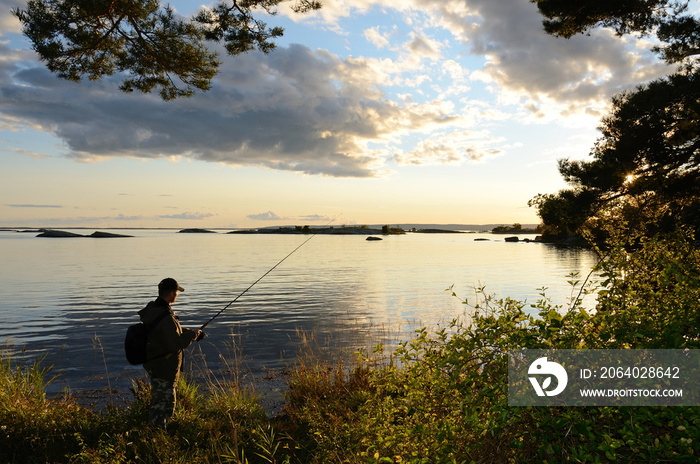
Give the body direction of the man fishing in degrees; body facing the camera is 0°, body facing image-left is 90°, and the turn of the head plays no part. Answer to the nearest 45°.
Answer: approximately 270°

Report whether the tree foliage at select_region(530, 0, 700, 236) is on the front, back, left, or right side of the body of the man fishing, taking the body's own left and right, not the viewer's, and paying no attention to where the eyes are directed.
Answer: front

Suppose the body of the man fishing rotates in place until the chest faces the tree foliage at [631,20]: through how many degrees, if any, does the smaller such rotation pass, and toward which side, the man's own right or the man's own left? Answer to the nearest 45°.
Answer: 0° — they already face it

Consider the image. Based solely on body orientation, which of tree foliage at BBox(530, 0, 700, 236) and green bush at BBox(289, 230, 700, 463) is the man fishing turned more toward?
the tree foliage

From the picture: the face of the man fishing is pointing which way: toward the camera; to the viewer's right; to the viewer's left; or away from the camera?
to the viewer's right

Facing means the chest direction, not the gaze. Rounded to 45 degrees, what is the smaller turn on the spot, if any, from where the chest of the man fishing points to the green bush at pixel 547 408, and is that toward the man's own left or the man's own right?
approximately 45° to the man's own right
